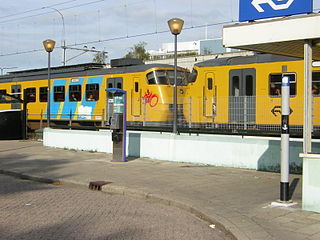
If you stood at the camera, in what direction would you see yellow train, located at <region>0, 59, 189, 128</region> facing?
facing the viewer and to the right of the viewer

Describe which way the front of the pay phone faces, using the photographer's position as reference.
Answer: facing the viewer and to the left of the viewer

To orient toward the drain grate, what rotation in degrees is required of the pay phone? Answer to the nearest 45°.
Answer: approximately 45° to its left

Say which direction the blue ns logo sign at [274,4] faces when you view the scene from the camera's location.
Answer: facing the viewer

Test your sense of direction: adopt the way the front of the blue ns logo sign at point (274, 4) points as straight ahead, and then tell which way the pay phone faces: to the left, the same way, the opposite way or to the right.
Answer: the same way

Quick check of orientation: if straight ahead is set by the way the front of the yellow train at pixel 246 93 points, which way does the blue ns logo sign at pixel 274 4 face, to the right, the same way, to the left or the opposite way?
to the left

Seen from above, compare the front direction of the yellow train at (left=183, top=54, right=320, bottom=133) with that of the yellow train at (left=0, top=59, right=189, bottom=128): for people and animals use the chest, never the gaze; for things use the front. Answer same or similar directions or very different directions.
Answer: very different directions

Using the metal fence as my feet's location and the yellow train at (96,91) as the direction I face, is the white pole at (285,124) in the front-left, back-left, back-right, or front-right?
back-left

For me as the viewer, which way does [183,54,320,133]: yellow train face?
facing to the left of the viewer

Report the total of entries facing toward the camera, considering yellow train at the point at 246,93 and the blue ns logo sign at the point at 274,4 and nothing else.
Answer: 1

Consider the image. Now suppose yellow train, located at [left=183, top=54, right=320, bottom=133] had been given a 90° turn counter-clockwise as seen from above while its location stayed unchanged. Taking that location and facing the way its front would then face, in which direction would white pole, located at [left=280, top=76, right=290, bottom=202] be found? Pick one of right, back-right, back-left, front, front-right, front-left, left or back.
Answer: front
